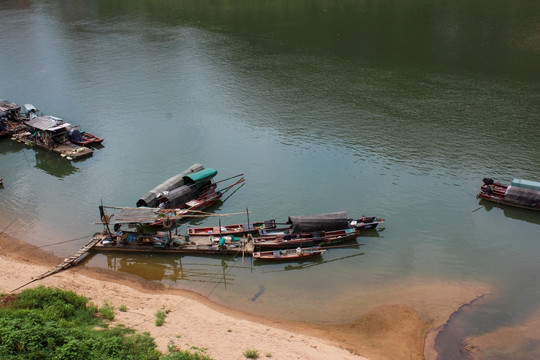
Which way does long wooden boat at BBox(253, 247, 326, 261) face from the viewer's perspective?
to the viewer's right

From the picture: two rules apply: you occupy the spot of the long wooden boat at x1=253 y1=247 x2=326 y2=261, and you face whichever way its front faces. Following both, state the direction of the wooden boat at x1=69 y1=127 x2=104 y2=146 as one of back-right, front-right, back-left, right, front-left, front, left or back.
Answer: back-left

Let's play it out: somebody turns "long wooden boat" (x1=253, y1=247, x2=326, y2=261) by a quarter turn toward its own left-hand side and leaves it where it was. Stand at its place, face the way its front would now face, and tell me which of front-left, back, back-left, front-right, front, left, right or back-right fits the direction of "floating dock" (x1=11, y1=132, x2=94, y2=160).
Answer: front-left

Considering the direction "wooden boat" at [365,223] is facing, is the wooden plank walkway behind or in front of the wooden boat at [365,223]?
behind

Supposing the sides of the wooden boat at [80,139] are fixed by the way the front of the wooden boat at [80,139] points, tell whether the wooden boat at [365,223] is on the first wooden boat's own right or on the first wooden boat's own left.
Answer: on the first wooden boat's own right

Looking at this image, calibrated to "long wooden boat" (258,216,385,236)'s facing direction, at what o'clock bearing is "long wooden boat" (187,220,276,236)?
"long wooden boat" (187,220,276,236) is roughly at 12 o'clock from "long wooden boat" (258,216,385,236).

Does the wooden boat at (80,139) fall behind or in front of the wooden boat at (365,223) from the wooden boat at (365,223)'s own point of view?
behind

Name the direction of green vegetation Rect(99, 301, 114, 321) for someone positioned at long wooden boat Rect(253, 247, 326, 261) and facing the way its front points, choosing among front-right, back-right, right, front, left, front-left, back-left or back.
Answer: back-right

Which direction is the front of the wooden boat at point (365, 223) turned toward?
to the viewer's right

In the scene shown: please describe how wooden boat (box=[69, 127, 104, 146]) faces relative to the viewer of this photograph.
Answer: facing to the right of the viewer
